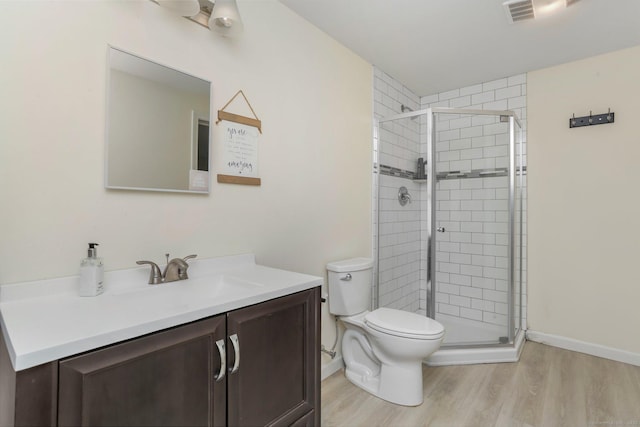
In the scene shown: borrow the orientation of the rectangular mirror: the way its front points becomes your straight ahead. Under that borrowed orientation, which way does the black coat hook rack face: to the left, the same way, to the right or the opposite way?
to the right

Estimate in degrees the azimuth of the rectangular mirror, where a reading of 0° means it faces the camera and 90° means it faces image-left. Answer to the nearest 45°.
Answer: approximately 315°

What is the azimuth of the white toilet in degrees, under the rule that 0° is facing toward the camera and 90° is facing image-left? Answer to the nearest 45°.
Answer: approximately 315°

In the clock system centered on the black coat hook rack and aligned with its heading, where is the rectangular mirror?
The rectangular mirror is roughly at 1 o'clock from the black coat hook rack.

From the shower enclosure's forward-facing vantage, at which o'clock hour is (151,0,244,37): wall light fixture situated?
The wall light fixture is roughly at 1 o'clock from the shower enclosure.

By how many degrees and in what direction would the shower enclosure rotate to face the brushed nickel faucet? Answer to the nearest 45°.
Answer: approximately 45° to its right

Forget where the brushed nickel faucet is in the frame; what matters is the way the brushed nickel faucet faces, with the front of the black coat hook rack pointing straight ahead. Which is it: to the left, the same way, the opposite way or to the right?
to the left

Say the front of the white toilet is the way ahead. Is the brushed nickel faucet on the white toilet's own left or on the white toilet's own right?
on the white toilet's own right

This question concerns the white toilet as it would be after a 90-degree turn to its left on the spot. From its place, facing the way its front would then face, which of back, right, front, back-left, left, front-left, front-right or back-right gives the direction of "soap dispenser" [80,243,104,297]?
back
